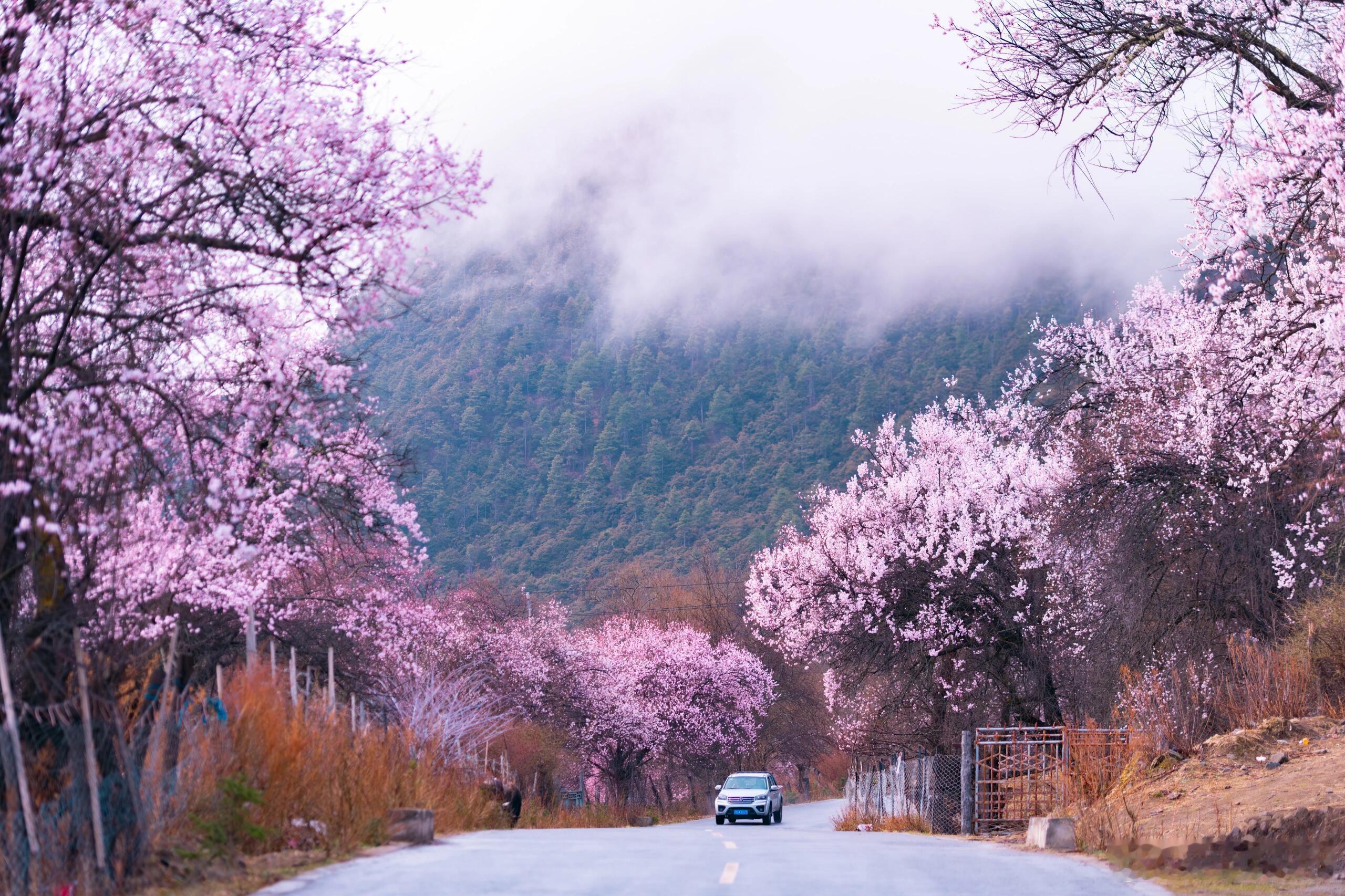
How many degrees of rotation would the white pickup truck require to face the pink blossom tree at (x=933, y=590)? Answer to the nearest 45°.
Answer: approximately 45° to its left

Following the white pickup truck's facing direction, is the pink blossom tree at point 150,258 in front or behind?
in front

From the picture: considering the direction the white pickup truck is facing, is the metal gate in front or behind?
in front

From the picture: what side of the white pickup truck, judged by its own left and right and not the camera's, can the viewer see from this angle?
front

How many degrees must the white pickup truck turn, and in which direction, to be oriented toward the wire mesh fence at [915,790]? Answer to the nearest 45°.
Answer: approximately 45° to its left

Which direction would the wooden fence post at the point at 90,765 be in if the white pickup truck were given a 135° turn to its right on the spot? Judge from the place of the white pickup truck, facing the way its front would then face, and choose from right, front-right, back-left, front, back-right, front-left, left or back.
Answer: back-left

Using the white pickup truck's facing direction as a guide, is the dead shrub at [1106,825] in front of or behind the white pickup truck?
in front
